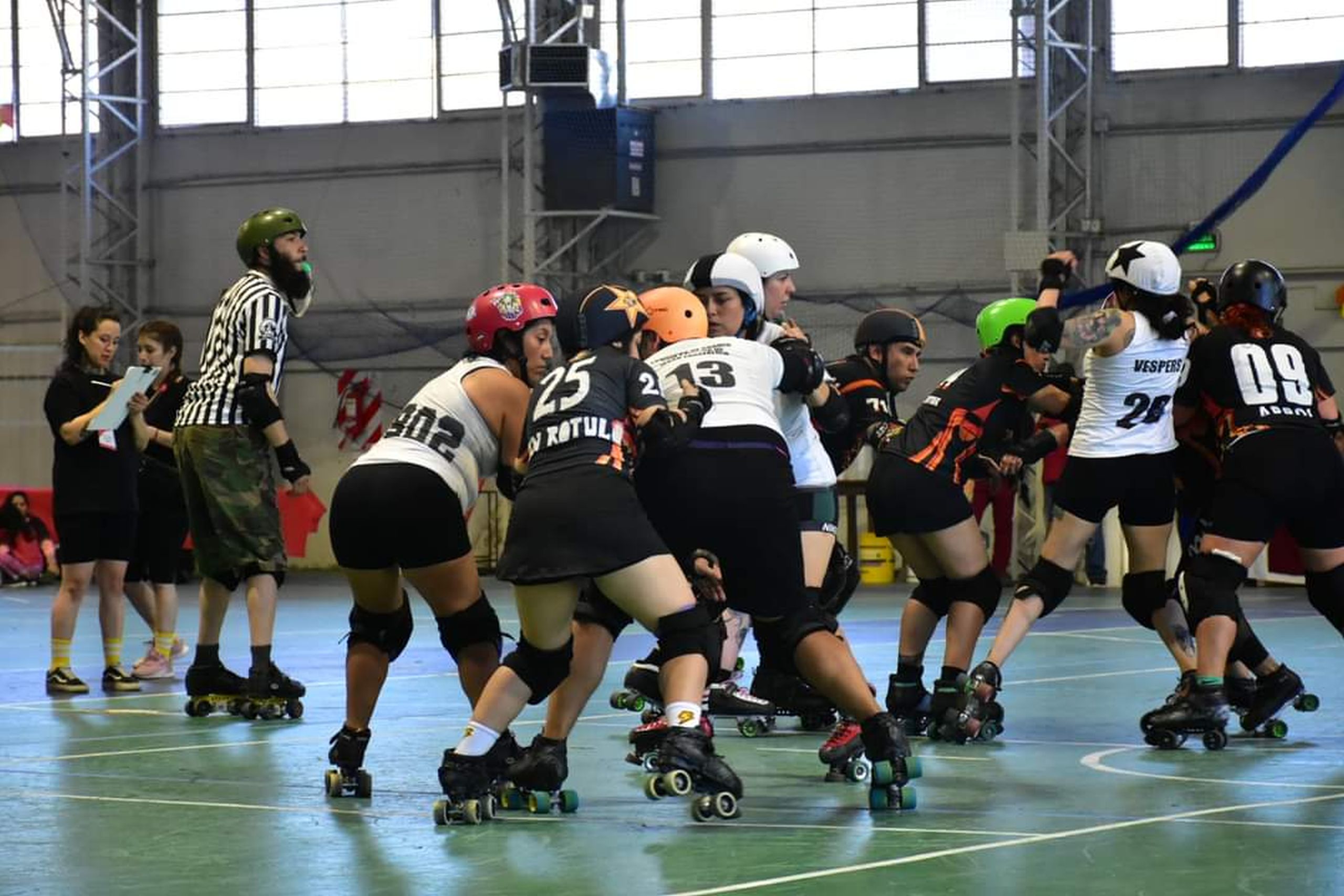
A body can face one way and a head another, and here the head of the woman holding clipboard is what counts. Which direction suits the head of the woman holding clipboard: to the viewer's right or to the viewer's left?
to the viewer's right

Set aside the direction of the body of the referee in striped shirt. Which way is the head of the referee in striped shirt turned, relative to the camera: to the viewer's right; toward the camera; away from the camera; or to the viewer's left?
to the viewer's right

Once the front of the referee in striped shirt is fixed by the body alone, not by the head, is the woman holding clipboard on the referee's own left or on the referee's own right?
on the referee's own left

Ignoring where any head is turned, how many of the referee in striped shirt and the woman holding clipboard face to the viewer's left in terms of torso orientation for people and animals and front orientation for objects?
0

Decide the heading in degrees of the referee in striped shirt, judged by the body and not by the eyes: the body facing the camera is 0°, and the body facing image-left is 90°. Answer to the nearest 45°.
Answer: approximately 270°

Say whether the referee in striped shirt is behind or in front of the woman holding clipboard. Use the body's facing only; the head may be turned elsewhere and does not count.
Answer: in front

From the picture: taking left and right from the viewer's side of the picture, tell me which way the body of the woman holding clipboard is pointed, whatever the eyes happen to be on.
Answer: facing the viewer and to the right of the viewer
